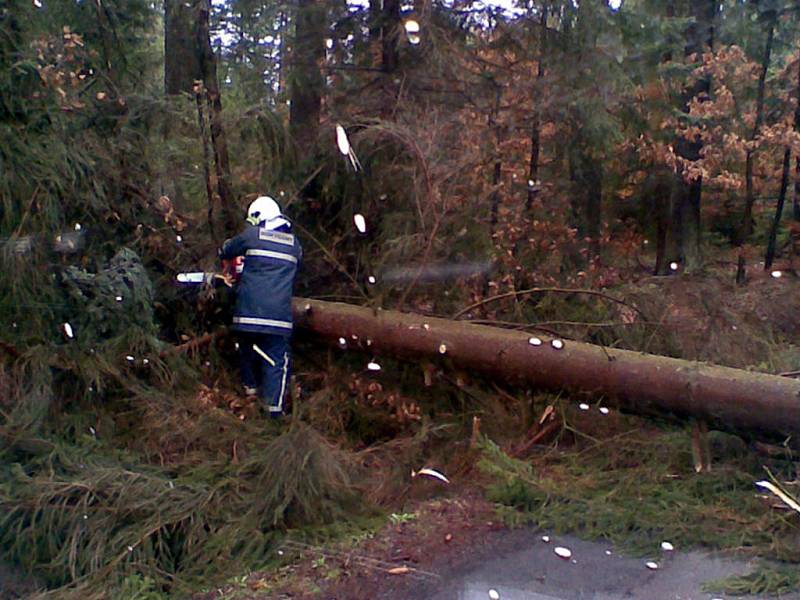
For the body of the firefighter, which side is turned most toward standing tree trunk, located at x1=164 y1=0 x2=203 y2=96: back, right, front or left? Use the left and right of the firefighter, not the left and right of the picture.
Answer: front

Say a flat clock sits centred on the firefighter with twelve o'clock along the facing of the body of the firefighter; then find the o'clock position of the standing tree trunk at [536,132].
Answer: The standing tree trunk is roughly at 3 o'clock from the firefighter.

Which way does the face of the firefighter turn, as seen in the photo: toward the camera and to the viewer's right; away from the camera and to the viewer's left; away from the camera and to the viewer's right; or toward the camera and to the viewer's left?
away from the camera and to the viewer's left

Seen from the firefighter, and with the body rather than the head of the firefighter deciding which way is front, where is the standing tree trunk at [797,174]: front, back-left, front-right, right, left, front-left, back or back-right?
right

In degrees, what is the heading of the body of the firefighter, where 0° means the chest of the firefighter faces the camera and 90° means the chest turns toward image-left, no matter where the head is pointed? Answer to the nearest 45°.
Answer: approximately 135°

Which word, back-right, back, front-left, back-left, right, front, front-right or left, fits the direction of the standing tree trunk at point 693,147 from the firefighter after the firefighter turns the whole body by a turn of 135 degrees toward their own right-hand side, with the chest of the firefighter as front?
front-left

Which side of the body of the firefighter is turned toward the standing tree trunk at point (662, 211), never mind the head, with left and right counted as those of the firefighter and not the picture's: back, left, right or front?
right

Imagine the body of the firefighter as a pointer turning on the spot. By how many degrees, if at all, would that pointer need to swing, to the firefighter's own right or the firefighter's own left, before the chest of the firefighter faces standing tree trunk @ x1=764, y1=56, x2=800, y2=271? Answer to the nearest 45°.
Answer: approximately 90° to the firefighter's own right

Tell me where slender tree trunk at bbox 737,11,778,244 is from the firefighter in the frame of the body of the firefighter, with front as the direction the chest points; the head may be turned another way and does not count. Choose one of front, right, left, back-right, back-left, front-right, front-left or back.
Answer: right

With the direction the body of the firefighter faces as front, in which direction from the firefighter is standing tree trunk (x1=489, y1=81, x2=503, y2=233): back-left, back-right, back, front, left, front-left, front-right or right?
right

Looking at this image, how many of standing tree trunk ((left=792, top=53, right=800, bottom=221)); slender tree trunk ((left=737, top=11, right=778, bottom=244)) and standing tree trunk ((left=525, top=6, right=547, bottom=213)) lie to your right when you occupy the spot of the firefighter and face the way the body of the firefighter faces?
3
